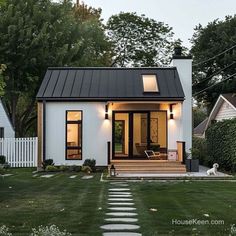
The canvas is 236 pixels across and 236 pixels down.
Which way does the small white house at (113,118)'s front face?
toward the camera

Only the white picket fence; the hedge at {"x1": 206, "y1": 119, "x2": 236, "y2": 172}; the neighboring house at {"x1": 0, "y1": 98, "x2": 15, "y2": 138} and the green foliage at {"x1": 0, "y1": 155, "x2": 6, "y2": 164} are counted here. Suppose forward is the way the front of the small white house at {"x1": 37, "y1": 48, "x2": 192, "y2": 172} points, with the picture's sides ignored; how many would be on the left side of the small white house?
1

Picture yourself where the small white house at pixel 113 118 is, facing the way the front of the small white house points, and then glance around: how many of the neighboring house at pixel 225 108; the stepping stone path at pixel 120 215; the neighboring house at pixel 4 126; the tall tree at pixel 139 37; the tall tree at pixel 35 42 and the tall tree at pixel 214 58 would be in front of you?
1

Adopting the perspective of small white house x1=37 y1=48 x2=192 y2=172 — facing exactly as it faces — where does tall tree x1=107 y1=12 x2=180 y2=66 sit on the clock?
The tall tree is roughly at 6 o'clock from the small white house.

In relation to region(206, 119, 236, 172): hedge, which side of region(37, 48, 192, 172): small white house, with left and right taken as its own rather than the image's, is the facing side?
left

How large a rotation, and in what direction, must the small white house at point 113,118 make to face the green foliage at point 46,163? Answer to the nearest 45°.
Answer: approximately 90° to its right

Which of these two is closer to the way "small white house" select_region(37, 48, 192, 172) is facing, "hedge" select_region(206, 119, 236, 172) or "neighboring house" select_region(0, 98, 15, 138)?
the hedge

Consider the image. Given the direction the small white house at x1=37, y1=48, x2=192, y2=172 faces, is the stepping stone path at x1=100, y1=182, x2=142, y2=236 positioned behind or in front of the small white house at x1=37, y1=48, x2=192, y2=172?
in front

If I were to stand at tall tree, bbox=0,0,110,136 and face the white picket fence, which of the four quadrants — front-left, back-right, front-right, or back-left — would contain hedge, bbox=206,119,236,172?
front-left

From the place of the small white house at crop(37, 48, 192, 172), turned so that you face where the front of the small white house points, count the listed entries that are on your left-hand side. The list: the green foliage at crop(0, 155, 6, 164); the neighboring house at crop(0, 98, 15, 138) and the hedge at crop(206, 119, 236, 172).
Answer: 1

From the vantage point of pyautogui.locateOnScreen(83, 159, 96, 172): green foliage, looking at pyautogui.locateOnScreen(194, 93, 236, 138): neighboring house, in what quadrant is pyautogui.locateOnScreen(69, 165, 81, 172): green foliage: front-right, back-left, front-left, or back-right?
back-left
